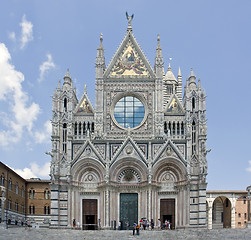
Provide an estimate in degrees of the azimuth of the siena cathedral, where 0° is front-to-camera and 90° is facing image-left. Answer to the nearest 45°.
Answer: approximately 0°
